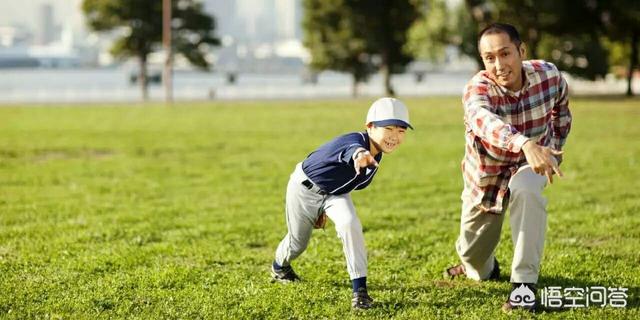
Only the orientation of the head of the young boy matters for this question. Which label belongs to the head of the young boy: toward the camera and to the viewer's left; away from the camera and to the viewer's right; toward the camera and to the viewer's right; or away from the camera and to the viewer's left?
toward the camera and to the viewer's right

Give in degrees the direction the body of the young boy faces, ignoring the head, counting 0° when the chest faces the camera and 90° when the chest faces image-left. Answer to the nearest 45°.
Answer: approximately 315°

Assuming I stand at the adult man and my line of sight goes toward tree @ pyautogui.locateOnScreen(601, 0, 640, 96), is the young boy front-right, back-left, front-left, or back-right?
back-left

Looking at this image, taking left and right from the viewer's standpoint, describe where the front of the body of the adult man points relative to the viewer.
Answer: facing the viewer

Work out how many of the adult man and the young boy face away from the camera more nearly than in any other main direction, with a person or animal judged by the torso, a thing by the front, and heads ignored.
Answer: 0

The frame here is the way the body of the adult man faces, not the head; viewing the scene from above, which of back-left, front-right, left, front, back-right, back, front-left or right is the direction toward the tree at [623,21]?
back

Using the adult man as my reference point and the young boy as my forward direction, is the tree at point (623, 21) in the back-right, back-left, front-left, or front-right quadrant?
back-right

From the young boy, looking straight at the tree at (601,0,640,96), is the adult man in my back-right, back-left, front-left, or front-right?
front-right

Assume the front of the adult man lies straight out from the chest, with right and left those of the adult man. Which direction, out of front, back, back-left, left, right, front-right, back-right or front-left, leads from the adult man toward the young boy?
right

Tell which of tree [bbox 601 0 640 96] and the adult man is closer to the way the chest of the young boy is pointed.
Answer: the adult man
